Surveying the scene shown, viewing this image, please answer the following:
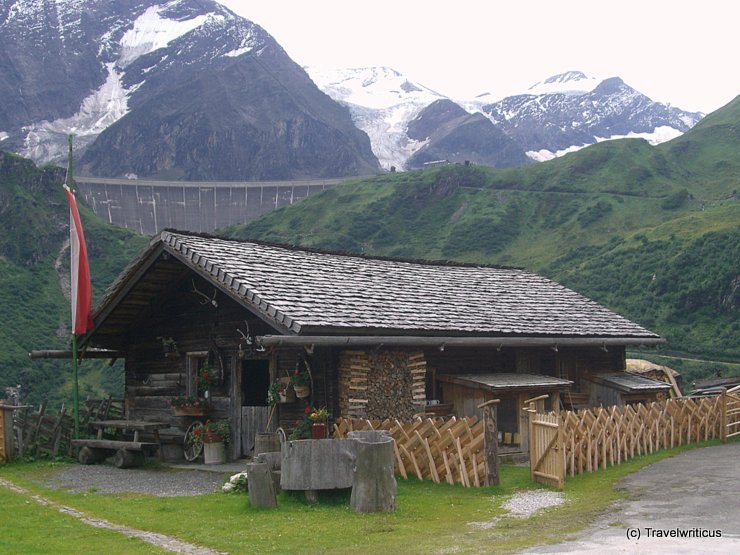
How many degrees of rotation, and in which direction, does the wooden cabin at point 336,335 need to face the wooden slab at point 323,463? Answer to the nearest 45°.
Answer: approximately 45° to its left

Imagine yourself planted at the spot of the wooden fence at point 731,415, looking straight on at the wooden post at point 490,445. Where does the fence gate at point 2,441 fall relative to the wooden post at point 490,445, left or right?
right

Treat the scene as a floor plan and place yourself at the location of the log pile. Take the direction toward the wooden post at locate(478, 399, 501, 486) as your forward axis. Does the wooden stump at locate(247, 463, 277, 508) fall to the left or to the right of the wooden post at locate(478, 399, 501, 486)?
right

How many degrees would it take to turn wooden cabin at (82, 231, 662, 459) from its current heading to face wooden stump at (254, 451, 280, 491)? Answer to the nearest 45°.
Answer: approximately 45° to its left

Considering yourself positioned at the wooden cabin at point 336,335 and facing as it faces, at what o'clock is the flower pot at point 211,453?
The flower pot is roughly at 1 o'clock from the wooden cabin.

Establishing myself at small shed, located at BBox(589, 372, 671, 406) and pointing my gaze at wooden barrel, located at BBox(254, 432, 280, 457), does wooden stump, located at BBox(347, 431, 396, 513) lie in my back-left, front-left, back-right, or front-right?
front-left

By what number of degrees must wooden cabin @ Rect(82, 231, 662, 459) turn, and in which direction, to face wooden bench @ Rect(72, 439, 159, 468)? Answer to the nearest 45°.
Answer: approximately 45° to its right

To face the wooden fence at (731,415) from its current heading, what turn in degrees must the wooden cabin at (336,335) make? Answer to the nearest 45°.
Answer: approximately 135° to its left

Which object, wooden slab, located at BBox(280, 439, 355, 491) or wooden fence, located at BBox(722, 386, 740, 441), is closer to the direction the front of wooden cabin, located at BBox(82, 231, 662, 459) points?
the wooden slab
